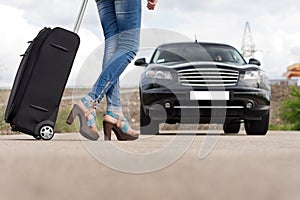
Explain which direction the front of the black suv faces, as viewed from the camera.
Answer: facing the viewer
